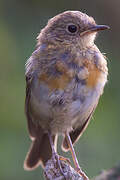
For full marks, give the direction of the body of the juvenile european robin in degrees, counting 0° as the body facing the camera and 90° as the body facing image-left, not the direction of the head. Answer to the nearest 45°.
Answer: approximately 315°
